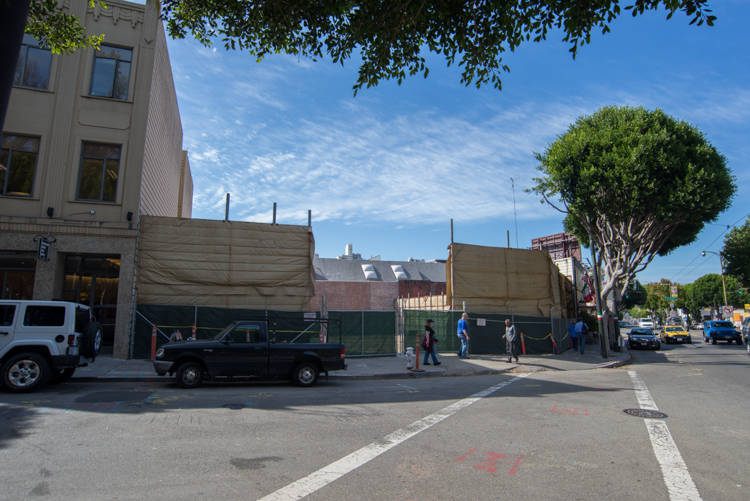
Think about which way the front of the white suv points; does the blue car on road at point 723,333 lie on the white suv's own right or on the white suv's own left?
on the white suv's own right

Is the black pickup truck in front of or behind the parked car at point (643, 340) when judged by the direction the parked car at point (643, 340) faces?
in front

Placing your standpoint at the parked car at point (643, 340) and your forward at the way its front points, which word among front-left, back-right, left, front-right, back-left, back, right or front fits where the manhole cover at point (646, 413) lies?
front

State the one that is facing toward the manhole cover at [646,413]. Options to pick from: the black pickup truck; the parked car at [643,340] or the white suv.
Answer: the parked car

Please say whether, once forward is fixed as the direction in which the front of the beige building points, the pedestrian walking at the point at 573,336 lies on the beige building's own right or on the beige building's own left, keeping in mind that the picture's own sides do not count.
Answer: on the beige building's own left

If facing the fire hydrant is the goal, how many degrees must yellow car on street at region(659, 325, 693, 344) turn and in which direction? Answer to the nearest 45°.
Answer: approximately 45° to its right

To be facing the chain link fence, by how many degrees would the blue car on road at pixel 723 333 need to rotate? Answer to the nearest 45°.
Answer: approximately 45° to its right

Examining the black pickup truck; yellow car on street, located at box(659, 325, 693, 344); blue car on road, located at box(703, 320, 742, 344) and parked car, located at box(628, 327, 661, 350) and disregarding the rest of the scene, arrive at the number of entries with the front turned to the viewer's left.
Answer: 1

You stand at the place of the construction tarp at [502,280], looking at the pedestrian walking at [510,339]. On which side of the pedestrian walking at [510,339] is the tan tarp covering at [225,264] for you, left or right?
right

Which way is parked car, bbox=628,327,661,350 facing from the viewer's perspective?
toward the camera

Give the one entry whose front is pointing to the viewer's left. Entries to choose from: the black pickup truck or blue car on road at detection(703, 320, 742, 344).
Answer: the black pickup truck

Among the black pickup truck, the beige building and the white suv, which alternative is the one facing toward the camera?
the beige building

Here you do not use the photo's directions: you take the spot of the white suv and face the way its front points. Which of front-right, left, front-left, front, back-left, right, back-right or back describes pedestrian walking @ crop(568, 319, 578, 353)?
back-right

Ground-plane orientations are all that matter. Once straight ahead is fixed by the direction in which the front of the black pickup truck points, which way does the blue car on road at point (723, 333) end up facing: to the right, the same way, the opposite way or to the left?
to the left

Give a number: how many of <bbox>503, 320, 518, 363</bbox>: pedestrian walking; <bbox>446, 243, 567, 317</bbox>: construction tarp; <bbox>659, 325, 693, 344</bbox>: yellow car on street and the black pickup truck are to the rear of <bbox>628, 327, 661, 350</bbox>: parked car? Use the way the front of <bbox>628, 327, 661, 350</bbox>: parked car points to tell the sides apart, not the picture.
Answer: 1

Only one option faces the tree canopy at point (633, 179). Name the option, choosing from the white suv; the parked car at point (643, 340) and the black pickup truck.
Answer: the parked car

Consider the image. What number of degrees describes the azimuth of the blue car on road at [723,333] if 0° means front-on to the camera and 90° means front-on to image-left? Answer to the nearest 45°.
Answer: approximately 315°
